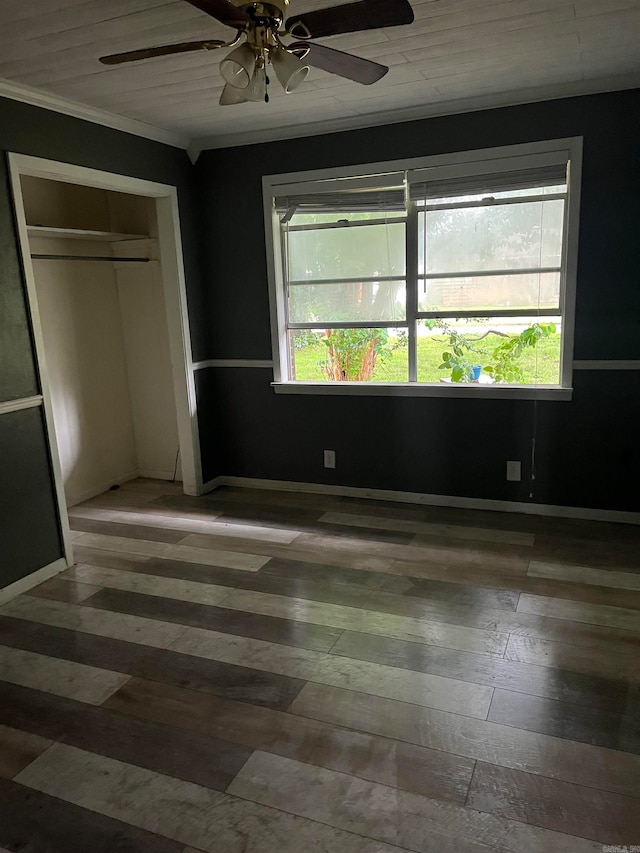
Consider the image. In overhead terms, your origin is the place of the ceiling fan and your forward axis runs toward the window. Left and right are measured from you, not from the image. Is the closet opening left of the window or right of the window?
left

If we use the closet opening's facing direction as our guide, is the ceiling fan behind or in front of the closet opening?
in front

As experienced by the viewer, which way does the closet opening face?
facing the viewer and to the right of the viewer

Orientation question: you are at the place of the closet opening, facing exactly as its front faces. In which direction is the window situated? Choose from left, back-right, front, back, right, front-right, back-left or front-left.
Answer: front

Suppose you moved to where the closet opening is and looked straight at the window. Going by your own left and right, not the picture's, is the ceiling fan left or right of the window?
right
